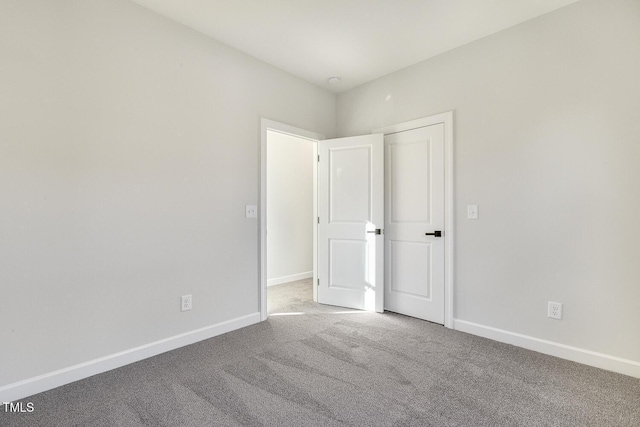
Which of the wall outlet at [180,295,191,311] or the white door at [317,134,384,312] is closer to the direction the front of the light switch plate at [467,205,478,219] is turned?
the wall outlet

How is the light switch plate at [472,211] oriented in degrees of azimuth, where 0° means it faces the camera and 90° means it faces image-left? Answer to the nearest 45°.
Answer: approximately 0°

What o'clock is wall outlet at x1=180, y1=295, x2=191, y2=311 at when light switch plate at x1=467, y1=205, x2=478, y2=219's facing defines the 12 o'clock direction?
The wall outlet is roughly at 2 o'clock from the light switch plate.

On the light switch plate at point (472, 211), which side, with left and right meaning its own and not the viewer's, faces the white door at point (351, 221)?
right

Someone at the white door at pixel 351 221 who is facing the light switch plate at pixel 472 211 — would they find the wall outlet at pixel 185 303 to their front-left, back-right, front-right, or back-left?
back-right

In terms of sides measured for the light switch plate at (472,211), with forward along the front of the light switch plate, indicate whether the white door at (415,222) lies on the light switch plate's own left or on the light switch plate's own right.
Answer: on the light switch plate's own right
